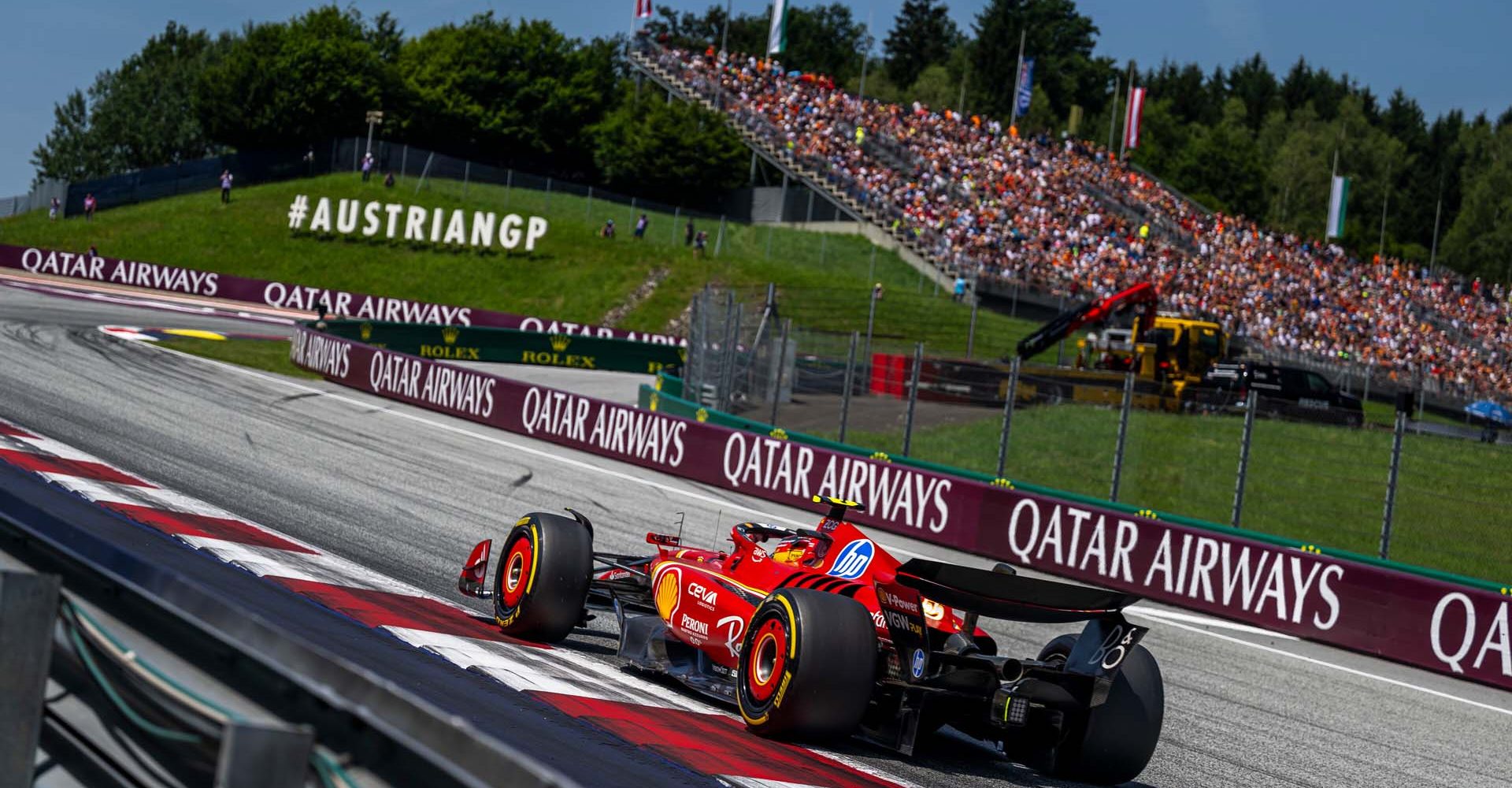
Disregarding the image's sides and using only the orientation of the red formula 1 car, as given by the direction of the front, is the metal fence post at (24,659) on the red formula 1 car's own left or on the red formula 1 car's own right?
on the red formula 1 car's own left

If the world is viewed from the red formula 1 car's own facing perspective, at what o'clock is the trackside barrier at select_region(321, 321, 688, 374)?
The trackside barrier is roughly at 1 o'clock from the red formula 1 car.

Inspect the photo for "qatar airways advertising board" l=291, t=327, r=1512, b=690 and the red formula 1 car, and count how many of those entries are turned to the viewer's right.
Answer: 0

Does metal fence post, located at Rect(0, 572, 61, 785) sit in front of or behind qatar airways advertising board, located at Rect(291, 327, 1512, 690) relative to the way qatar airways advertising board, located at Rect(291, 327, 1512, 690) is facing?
in front

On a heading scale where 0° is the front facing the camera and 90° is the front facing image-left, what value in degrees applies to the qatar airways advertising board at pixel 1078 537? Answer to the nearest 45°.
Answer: approximately 45°

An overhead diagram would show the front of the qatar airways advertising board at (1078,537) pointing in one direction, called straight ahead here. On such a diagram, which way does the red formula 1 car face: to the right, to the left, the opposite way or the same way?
to the right

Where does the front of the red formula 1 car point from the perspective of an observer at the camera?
facing away from the viewer and to the left of the viewer
